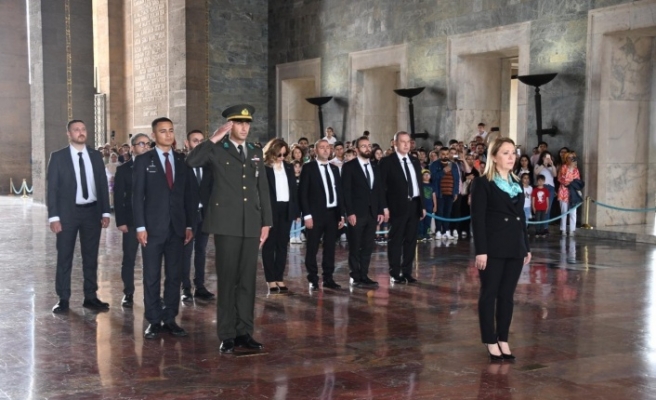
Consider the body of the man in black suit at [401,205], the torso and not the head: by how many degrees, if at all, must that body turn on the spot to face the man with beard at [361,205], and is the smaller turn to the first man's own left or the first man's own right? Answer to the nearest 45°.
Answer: approximately 90° to the first man's own right

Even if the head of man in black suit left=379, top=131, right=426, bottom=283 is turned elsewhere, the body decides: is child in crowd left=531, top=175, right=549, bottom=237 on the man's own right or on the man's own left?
on the man's own left

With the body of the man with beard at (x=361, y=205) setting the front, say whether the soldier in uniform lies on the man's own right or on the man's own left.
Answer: on the man's own right

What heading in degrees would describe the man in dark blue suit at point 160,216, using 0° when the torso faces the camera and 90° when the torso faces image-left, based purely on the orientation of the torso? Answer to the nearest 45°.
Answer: approximately 315°

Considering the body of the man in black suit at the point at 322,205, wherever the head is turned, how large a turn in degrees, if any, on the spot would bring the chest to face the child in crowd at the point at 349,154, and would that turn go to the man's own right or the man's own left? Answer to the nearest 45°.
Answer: approximately 135° to the man's own left

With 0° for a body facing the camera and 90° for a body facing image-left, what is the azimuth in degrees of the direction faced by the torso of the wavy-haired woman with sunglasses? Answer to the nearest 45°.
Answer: approximately 0°

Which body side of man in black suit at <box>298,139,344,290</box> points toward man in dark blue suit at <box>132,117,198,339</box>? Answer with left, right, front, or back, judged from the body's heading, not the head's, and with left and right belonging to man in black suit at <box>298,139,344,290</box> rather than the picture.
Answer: right

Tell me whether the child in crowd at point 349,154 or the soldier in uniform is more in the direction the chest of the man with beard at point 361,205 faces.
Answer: the soldier in uniform

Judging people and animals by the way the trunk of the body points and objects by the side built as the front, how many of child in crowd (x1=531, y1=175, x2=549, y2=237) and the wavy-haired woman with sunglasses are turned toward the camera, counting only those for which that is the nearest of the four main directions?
2
